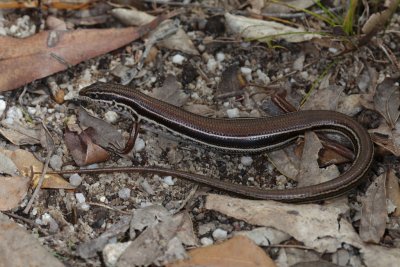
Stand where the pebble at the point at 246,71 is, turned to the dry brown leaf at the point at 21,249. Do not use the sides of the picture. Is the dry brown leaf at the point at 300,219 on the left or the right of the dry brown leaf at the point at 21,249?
left

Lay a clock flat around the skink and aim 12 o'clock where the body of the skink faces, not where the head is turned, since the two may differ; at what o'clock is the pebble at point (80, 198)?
The pebble is roughly at 11 o'clock from the skink.

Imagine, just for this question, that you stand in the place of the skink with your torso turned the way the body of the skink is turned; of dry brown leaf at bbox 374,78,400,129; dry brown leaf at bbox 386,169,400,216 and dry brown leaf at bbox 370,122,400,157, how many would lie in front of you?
0

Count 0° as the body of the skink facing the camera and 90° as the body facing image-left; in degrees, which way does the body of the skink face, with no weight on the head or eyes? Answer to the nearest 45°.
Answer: approximately 90°

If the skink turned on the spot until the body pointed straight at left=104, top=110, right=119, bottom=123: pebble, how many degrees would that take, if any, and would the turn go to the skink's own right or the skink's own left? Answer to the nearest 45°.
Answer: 0° — it already faces it

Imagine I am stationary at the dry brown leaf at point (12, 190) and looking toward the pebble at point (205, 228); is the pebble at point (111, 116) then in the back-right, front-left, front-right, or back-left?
front-left

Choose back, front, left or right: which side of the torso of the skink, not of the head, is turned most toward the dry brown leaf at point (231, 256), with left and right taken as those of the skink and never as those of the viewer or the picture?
left

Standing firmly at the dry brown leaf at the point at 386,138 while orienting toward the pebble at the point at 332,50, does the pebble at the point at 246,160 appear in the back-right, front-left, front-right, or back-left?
front-left

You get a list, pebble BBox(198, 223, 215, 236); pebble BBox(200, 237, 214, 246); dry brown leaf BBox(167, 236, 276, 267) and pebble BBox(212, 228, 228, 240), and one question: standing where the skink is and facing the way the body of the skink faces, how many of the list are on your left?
4

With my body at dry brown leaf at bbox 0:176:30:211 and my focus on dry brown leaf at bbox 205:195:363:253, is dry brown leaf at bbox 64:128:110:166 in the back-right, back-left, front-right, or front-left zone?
front-left

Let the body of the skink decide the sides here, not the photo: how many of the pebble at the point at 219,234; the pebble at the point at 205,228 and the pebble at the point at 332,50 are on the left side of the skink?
2

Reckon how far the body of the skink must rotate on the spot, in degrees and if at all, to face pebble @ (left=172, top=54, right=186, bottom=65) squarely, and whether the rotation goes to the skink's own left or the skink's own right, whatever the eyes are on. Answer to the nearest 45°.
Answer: approximately 45° to the skink's own right

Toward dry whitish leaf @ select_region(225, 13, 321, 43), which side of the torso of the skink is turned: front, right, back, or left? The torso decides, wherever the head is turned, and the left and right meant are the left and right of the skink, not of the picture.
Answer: right

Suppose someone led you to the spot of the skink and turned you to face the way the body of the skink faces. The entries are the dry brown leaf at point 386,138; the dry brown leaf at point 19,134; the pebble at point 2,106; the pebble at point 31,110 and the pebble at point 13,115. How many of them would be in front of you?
4

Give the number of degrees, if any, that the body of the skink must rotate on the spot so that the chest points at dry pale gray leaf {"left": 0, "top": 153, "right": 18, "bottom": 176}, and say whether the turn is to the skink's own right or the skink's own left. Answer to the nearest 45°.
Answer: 0° — it already faces it

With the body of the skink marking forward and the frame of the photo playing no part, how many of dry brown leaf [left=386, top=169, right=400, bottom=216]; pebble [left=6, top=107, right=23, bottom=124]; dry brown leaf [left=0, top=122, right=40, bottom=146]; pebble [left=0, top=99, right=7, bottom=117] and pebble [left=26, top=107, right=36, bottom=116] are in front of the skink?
4

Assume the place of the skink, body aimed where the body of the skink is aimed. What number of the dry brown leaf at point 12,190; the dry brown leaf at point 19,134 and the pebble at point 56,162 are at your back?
0
